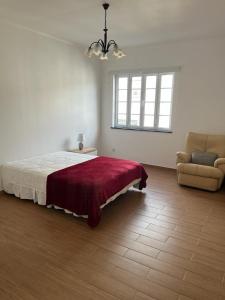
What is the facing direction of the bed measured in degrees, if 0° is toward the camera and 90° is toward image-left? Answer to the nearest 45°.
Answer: approximately 315°

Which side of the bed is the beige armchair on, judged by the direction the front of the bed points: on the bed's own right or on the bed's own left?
on the bed's own left

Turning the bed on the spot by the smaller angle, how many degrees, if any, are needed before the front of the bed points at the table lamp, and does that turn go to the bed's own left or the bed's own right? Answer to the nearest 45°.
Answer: approximately 135° to the bed's own left

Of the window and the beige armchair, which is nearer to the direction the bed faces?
the beige armchair

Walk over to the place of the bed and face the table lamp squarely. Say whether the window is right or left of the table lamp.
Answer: right

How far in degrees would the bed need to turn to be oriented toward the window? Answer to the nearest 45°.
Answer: approximately 90° to its left

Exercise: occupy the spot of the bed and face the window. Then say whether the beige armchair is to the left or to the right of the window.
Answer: right
